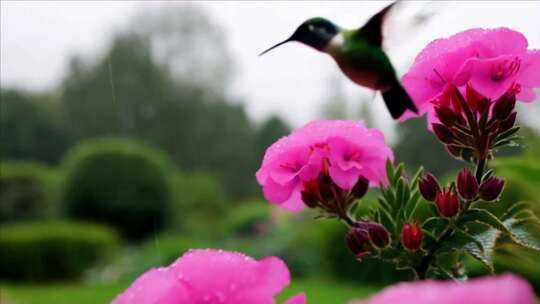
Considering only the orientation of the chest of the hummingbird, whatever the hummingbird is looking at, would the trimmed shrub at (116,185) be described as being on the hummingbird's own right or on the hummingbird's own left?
on the hummingbird's own right

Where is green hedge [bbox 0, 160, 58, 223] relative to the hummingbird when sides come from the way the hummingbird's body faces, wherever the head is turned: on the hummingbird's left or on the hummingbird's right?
on the hummingbird's right

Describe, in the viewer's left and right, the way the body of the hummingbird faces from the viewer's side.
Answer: facing to the left of the viewer

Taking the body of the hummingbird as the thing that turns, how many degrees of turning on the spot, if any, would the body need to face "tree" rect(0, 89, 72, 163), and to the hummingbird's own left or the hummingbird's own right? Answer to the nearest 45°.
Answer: approximately 45° to the hummingbird's own right

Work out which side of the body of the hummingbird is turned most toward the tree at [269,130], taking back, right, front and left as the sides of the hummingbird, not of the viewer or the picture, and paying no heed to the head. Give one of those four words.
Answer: right
